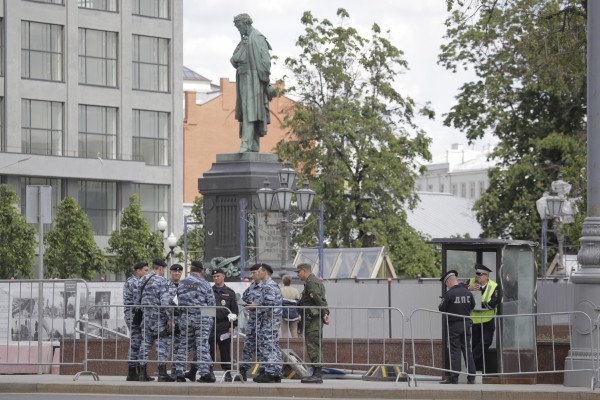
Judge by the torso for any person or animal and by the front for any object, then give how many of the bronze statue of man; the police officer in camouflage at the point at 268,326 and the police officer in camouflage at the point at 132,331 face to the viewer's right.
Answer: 1

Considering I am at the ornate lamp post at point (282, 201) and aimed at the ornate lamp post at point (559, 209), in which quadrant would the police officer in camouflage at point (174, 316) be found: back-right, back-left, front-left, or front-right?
back-right

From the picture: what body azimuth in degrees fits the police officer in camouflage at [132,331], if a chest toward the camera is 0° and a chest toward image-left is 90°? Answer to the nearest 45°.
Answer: approximately 270°

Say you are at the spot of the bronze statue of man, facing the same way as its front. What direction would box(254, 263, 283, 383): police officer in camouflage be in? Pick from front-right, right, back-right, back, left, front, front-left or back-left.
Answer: front-left

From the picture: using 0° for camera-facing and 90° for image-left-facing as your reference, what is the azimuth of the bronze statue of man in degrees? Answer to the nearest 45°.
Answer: approximately 45°

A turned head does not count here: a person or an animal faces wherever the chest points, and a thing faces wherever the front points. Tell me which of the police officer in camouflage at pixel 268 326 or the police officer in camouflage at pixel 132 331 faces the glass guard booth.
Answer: the police officer in camouflage at pixel 132 331

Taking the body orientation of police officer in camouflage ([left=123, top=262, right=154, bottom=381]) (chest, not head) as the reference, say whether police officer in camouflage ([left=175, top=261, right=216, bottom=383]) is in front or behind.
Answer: in front

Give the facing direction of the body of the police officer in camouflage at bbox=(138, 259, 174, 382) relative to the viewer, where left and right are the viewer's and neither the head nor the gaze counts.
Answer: facing away from the viewer and to the right of the viewer

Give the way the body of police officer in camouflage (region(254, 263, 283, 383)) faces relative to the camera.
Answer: to the viewer's left

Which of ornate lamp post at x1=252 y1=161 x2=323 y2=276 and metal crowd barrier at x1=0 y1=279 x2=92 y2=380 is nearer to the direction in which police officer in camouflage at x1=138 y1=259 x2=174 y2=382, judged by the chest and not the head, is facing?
the ornate lamp post
